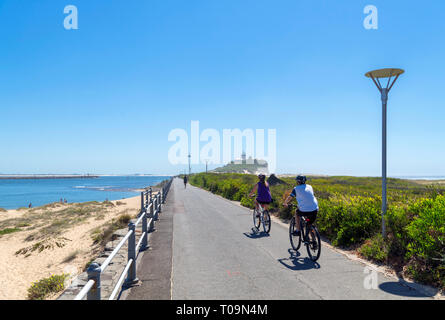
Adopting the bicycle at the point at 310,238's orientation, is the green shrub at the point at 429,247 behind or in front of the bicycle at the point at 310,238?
behind

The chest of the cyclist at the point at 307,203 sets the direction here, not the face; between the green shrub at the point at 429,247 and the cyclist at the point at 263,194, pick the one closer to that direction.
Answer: the cyclist

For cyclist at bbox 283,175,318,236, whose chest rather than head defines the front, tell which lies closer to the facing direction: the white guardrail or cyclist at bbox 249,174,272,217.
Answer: the cyclist

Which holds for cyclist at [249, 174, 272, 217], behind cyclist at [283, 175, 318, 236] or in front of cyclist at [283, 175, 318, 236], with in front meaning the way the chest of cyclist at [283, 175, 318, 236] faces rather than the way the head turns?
in front

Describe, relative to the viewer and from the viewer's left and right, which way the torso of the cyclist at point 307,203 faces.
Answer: facing away from the viewer and to the left of the viewer

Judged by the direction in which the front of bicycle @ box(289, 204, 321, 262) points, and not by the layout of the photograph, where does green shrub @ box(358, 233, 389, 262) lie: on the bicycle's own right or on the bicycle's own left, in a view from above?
on the bicycle's own right

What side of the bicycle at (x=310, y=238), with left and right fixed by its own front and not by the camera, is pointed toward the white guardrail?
left

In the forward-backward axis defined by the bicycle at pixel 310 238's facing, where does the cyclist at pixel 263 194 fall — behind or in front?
in front

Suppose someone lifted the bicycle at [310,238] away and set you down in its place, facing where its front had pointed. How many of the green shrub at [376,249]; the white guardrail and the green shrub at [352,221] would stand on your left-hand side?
1

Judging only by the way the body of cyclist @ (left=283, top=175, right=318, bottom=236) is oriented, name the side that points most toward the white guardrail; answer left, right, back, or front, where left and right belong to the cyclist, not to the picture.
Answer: left

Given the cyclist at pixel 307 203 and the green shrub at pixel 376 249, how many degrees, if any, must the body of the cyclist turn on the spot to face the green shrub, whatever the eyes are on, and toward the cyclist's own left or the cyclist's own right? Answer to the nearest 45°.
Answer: approximately 135° to the cyclist's own right

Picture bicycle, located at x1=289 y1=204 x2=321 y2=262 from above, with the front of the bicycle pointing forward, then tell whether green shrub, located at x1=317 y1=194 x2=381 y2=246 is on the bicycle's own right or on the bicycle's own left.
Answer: on the bicycle's own right

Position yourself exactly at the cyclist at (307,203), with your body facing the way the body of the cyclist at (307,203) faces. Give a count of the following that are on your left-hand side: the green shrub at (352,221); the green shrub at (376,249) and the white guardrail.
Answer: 1

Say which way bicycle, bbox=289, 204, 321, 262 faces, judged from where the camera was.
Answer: facing away from the viewer and to the left of the viewer
